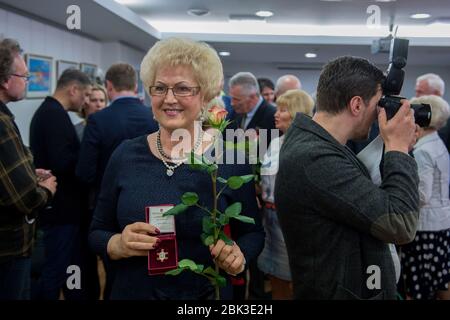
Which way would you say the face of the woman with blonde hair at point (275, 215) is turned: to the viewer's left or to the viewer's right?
to the viewer's left

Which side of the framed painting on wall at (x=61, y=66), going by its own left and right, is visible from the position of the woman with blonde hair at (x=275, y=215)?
front

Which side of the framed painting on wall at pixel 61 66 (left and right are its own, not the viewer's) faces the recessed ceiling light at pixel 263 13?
front

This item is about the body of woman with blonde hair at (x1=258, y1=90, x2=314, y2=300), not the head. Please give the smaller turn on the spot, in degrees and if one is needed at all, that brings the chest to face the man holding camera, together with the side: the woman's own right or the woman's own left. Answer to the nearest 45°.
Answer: approximately 90° to the woman's own left

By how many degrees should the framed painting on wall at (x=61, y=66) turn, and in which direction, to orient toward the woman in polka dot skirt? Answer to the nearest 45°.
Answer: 0° — it already faces them

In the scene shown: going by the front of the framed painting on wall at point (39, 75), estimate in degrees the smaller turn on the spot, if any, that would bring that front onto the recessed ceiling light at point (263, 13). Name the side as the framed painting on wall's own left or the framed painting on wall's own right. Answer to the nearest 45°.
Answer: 0° — it already faces it

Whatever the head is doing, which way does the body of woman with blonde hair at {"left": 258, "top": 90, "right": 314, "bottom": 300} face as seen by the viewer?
to the viewer's left

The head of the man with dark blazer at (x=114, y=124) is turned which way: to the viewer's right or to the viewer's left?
to the viewer's left

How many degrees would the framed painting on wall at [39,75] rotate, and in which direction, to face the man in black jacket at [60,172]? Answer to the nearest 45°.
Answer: approximately 45° to its right

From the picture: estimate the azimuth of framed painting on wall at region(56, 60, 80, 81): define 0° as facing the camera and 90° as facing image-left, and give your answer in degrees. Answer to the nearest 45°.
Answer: approximately 315°
